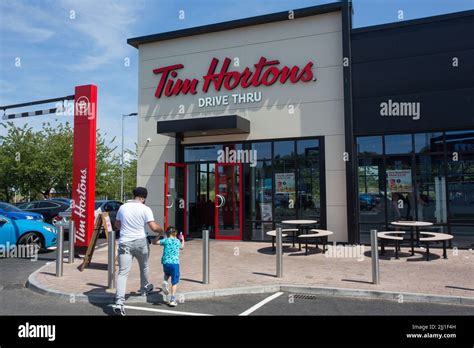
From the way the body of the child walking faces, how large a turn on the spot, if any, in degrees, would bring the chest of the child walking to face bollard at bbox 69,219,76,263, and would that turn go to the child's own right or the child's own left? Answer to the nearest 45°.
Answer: approximately 45° to the child's own left

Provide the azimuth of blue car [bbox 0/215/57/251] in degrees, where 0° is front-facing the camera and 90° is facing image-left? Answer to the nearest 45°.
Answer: approximately 270°

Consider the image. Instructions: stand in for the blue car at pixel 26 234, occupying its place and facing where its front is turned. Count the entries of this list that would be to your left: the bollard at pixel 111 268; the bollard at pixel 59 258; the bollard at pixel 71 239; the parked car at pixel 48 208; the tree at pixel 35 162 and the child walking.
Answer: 2

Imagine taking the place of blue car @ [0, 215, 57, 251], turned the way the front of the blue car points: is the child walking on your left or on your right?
on your right

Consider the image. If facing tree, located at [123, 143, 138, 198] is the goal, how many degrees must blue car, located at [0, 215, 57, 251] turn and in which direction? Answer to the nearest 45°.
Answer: approximately 90° to its left

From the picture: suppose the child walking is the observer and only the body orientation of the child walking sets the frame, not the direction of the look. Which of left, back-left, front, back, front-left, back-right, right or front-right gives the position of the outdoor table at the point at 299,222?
front-right

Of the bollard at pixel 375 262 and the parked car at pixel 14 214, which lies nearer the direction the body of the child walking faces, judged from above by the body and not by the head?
the parked car

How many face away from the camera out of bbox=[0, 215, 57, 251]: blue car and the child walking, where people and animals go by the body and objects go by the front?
1

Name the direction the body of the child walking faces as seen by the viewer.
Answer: away from the camera

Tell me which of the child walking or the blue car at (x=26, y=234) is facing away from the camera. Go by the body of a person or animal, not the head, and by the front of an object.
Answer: the child walking

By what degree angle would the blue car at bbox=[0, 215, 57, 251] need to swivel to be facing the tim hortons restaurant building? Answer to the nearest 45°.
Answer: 0° — it already faces it

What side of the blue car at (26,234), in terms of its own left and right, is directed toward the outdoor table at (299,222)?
front

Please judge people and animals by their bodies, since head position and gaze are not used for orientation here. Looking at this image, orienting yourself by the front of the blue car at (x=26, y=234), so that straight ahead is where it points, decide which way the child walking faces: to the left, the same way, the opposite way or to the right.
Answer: to the left
